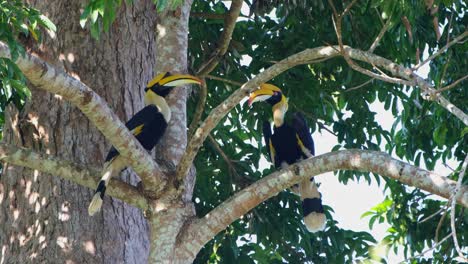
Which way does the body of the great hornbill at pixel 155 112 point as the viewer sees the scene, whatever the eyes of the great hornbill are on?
to the viewer's right

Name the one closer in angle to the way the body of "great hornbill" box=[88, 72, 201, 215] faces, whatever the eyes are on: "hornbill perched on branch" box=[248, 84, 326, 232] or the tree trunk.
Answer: the hornbill perched on branch

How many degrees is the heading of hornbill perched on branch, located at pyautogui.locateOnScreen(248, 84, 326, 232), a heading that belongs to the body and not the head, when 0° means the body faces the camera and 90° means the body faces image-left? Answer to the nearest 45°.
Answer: approximately 45°

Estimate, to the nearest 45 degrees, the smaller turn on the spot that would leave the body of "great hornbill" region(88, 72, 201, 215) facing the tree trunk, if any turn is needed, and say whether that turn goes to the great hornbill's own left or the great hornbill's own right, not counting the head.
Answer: approximately 180°

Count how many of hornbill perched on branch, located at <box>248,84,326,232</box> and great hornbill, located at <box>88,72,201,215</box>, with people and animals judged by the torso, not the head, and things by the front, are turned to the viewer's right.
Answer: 1

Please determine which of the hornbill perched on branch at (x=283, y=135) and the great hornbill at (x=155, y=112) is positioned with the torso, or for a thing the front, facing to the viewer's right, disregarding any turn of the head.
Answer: the great hornbill
